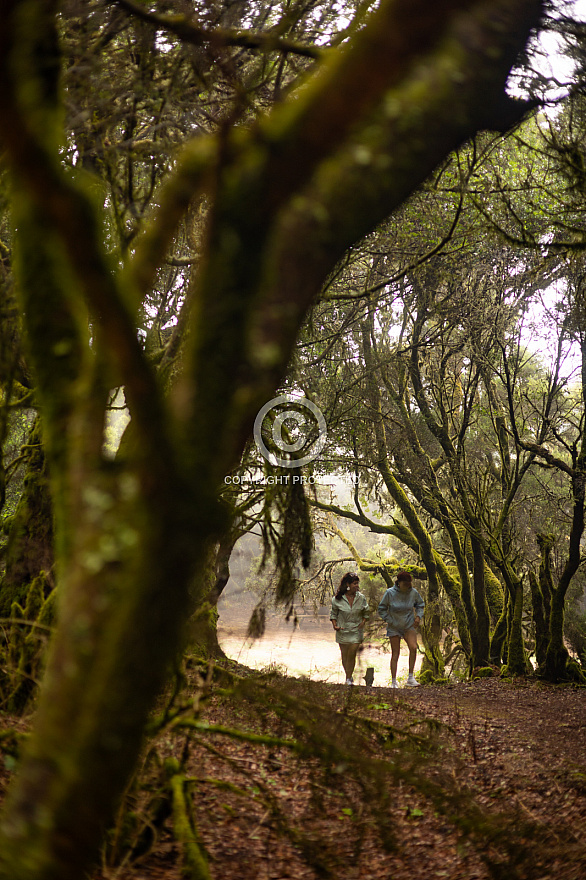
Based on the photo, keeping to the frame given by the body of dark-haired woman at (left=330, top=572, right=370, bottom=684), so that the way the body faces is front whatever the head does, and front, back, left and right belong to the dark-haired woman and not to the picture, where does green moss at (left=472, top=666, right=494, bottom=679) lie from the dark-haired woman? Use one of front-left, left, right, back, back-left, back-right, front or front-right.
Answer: back-left

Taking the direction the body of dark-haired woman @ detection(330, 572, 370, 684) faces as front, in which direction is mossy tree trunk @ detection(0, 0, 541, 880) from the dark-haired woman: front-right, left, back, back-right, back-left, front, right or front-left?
front

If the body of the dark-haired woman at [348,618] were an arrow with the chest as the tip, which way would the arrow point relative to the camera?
toward the camera

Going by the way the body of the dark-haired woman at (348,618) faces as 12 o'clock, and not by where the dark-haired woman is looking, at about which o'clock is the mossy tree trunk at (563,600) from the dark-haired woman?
The mossy tree trunk is roughly at 9 o'clock from the dark-haired woman.

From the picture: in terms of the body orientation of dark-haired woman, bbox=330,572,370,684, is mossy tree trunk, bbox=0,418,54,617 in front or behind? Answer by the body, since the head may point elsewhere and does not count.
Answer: in front

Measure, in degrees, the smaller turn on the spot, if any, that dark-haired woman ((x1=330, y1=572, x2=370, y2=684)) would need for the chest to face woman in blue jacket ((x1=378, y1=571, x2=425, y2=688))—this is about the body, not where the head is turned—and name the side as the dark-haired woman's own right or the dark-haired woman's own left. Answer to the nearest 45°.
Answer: approximately 135° to the dark-haired woman's own left
